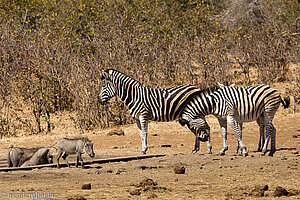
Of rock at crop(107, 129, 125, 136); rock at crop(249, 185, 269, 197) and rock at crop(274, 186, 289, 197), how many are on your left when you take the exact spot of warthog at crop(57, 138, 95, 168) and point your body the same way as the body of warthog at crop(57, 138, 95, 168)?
1

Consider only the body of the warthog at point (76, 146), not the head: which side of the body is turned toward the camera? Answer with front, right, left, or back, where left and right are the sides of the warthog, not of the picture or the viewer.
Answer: right

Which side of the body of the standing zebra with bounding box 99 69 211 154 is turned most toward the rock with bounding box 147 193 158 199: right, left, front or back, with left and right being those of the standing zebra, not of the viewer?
left

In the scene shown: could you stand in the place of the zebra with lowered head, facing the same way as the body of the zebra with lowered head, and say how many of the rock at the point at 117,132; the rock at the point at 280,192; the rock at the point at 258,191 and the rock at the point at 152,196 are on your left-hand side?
3

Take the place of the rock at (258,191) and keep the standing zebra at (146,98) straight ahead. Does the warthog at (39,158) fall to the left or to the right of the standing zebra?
left

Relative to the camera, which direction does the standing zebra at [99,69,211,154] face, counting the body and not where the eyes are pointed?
to the viewer's left

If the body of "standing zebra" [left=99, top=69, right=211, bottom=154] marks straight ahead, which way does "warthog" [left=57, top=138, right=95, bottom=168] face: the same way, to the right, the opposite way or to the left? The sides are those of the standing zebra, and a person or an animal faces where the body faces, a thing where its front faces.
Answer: the opposite way

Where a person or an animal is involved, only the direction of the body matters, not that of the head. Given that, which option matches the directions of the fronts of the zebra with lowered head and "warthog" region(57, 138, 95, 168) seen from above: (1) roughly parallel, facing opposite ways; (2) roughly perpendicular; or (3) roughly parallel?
roughly parallel, facing opposite ways

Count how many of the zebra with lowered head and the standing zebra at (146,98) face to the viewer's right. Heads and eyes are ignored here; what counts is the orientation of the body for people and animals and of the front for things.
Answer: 0

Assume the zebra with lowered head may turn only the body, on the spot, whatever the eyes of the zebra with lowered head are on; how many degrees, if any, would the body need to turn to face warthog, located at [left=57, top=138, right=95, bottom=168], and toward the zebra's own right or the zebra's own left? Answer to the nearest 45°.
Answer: approximately 45° to the zebra's own left

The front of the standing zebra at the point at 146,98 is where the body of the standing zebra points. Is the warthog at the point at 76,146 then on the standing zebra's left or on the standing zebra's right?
on the standing zebra's left

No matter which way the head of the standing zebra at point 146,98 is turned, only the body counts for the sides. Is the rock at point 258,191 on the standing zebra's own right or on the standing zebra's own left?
on the standing zebra's own left

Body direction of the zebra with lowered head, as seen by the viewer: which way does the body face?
to the viewer's left

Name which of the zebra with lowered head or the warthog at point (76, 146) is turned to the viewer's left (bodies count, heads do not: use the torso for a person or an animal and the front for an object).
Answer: the zebra with lowered head
